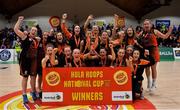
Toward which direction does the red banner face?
toward the camera
